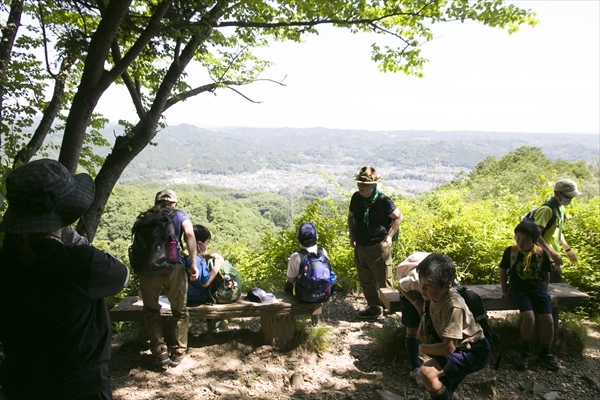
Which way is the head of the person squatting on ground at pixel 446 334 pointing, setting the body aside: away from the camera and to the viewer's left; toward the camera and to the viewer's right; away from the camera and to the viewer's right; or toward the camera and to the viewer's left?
toward the camera and to the viewer's left

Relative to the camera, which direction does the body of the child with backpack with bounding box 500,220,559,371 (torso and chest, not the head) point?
toward the camera

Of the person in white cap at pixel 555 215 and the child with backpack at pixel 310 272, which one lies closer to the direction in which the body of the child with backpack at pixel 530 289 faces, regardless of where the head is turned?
the child with backpack

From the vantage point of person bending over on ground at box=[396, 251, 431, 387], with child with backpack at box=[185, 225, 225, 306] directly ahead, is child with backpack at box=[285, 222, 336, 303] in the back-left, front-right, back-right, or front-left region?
front-right

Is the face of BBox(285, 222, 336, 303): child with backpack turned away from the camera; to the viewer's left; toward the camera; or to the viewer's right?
away from the camera

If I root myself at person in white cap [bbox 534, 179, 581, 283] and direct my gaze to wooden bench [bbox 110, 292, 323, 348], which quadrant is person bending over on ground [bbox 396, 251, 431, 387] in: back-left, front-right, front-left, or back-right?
front-left

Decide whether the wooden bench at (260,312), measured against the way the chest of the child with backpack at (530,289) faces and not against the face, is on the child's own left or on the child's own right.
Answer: on the child's own right

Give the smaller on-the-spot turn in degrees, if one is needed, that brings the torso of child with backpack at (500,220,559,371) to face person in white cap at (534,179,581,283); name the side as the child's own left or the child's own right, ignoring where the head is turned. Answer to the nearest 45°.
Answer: approximately 180°
